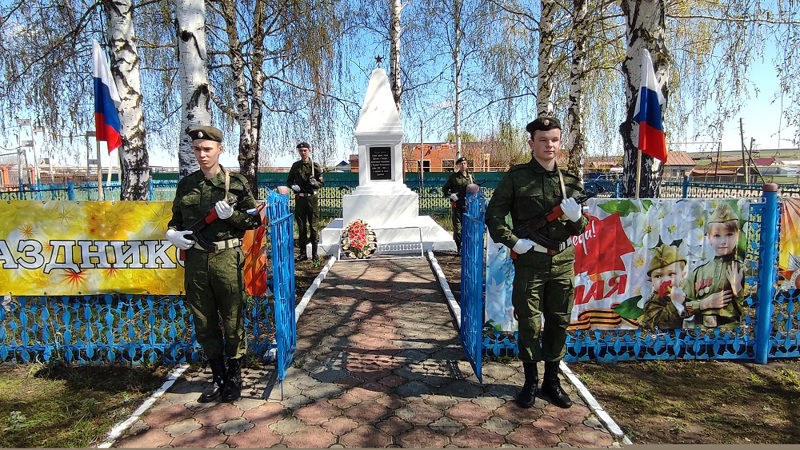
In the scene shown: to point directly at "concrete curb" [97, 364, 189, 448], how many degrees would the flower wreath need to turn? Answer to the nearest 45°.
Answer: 0° — it already faces it

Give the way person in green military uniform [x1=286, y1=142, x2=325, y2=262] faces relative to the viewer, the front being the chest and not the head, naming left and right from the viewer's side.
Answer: facing the viewer

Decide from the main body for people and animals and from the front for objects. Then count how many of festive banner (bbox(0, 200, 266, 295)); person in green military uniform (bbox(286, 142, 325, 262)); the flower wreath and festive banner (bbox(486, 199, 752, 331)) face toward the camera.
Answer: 4

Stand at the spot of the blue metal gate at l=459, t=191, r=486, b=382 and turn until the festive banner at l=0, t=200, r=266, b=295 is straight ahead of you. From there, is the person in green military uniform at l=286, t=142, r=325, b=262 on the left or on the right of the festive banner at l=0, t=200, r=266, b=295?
right

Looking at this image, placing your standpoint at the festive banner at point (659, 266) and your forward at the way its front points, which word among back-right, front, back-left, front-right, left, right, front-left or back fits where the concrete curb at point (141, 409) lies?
front-right

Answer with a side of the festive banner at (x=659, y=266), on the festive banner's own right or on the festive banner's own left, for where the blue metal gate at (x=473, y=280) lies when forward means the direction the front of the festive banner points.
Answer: on the festive banner's own right

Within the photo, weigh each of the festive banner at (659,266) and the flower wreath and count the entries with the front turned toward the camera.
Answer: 2

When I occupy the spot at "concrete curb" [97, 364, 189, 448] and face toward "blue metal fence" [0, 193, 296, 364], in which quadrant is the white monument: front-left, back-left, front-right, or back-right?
front-right

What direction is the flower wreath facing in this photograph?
toward the camera

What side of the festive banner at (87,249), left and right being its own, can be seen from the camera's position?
front

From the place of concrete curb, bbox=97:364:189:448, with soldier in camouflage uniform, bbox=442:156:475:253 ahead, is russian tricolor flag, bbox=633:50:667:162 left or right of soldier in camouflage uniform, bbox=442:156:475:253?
right
